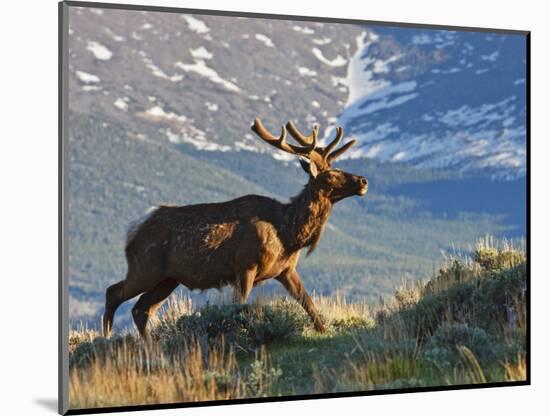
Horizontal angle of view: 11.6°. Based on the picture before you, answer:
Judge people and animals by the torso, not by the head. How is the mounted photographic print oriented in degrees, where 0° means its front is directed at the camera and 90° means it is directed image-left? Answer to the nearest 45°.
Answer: approximately 315°
